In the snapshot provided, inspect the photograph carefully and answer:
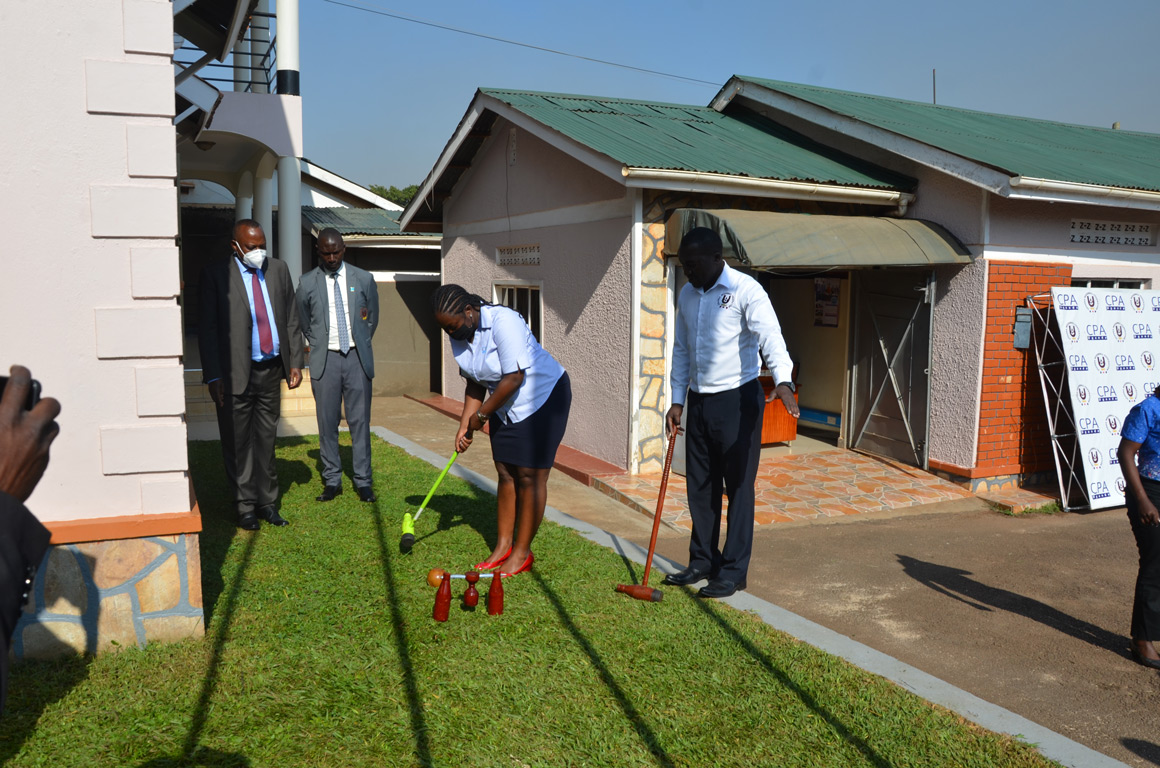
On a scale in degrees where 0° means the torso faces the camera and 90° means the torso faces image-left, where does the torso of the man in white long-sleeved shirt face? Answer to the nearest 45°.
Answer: approximately 45°

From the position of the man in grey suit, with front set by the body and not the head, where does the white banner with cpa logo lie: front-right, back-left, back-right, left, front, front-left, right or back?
left

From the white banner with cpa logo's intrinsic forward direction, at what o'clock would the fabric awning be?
The fabric awning is roughly at 2 o'clock from the white banner with cpa logo.

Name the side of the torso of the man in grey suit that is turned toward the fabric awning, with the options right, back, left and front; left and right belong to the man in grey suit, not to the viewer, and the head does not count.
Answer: left

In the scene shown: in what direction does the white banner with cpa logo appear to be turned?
toward the camera

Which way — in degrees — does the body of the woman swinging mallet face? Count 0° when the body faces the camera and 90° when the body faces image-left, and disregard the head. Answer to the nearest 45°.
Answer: approximately 45°

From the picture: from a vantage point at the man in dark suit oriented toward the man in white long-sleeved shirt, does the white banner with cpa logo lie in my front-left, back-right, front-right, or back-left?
front-left

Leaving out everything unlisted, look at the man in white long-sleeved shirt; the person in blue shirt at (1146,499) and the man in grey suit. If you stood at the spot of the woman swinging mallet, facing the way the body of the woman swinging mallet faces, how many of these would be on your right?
1

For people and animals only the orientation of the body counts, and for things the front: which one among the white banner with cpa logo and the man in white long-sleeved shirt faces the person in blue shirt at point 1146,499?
the white banner with cpa logo

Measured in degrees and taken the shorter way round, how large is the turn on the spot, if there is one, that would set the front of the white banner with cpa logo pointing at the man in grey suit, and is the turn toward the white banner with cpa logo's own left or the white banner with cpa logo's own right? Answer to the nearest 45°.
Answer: approximately 45° to the white banner with cpa logo's own right

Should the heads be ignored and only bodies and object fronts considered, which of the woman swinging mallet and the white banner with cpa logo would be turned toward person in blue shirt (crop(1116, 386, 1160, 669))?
the white banner with cpa logo

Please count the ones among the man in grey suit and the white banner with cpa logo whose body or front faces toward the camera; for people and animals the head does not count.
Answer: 2

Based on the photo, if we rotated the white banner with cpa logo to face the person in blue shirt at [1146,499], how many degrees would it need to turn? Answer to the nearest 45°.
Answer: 0° — it already faces them
